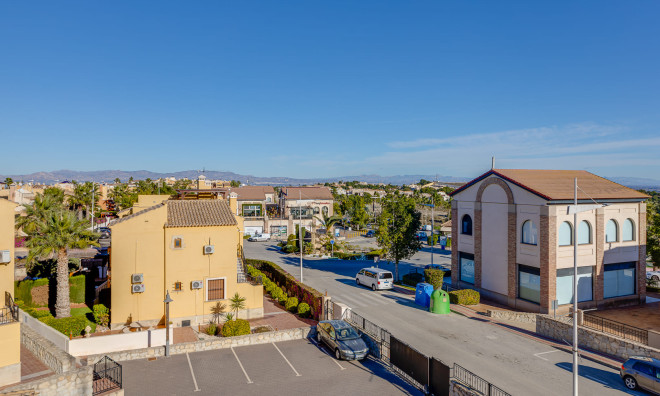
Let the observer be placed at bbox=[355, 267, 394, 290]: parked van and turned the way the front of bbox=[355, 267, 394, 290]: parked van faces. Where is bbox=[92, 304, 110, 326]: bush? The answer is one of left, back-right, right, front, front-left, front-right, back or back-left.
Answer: left

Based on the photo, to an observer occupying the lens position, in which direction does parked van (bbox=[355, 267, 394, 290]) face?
facing away from the viewer and to the left of the viewer

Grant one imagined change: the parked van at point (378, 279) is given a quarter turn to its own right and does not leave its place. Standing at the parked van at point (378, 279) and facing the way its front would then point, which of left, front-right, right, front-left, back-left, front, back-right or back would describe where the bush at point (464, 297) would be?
right

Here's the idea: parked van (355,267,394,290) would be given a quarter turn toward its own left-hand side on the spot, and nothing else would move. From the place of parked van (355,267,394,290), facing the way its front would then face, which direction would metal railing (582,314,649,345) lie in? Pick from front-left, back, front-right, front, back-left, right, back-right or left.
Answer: left

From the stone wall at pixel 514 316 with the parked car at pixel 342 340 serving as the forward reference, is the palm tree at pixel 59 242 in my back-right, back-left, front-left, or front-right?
front-right

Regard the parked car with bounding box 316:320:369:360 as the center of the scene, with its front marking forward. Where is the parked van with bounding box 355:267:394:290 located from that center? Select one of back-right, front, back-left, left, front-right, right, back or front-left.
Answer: back-left

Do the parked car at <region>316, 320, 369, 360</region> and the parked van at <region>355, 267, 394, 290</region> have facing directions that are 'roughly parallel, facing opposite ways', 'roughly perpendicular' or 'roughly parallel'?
roughly parallel, facing opposite ways

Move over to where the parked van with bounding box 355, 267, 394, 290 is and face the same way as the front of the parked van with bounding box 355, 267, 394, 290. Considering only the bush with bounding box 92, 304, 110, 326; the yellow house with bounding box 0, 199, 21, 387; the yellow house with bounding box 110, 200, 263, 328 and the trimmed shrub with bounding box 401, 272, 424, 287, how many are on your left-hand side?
3

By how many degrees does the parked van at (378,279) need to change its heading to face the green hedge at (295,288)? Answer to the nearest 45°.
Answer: approximately 90° to its left

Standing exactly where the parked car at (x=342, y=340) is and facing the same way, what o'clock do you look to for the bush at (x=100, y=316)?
The bush is roughly at 5 o'clock from the parked car.

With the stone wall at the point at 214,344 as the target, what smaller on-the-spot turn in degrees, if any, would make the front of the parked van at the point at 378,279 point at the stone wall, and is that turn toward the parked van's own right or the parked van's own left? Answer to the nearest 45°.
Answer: approximately 90° to the parked van's own left

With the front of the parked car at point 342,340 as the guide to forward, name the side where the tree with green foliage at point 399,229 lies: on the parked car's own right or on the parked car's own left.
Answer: on the parked car's own left

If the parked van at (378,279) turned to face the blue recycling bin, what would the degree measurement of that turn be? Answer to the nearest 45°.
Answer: approximately 180°

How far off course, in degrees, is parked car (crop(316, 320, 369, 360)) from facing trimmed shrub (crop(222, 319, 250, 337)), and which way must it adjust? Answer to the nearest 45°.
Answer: approximately 135° to its right

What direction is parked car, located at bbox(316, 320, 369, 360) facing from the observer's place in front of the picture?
facing the viewer and to the right of the viewer

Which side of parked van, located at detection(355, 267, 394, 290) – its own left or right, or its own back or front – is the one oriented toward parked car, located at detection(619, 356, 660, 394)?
back

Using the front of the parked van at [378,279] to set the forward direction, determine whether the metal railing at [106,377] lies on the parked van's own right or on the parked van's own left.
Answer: on the parked van's own left
